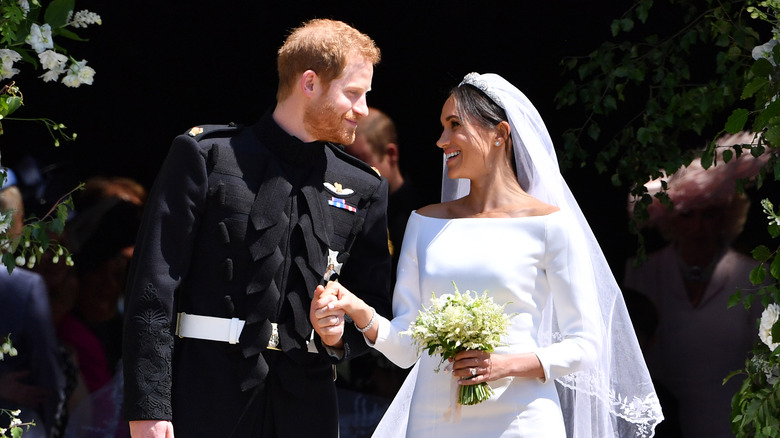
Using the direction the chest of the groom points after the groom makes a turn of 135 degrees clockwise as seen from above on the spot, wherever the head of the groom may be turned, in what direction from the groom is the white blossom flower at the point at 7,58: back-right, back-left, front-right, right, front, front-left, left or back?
front

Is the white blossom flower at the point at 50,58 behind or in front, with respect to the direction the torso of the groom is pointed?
behind

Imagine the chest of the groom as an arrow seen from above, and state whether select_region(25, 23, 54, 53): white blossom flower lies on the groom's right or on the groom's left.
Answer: on the groom's right

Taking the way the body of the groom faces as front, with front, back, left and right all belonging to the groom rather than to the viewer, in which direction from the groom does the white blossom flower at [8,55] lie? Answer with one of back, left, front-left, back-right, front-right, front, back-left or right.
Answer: back-right

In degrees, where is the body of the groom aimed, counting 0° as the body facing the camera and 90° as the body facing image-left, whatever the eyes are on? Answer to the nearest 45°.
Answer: approximately 315°

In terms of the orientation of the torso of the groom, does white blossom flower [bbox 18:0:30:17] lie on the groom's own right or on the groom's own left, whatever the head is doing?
on the groom's own right
